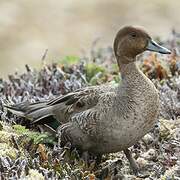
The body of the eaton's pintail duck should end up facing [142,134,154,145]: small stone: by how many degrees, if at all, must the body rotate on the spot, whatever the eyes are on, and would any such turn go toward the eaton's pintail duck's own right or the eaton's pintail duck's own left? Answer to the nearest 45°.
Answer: approximately 45° to the eaton's pintail duck's own left

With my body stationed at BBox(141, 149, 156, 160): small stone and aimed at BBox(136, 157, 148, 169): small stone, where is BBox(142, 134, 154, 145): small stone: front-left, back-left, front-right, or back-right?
back-right

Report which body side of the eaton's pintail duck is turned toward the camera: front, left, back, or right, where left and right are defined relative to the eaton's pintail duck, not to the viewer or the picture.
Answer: right
